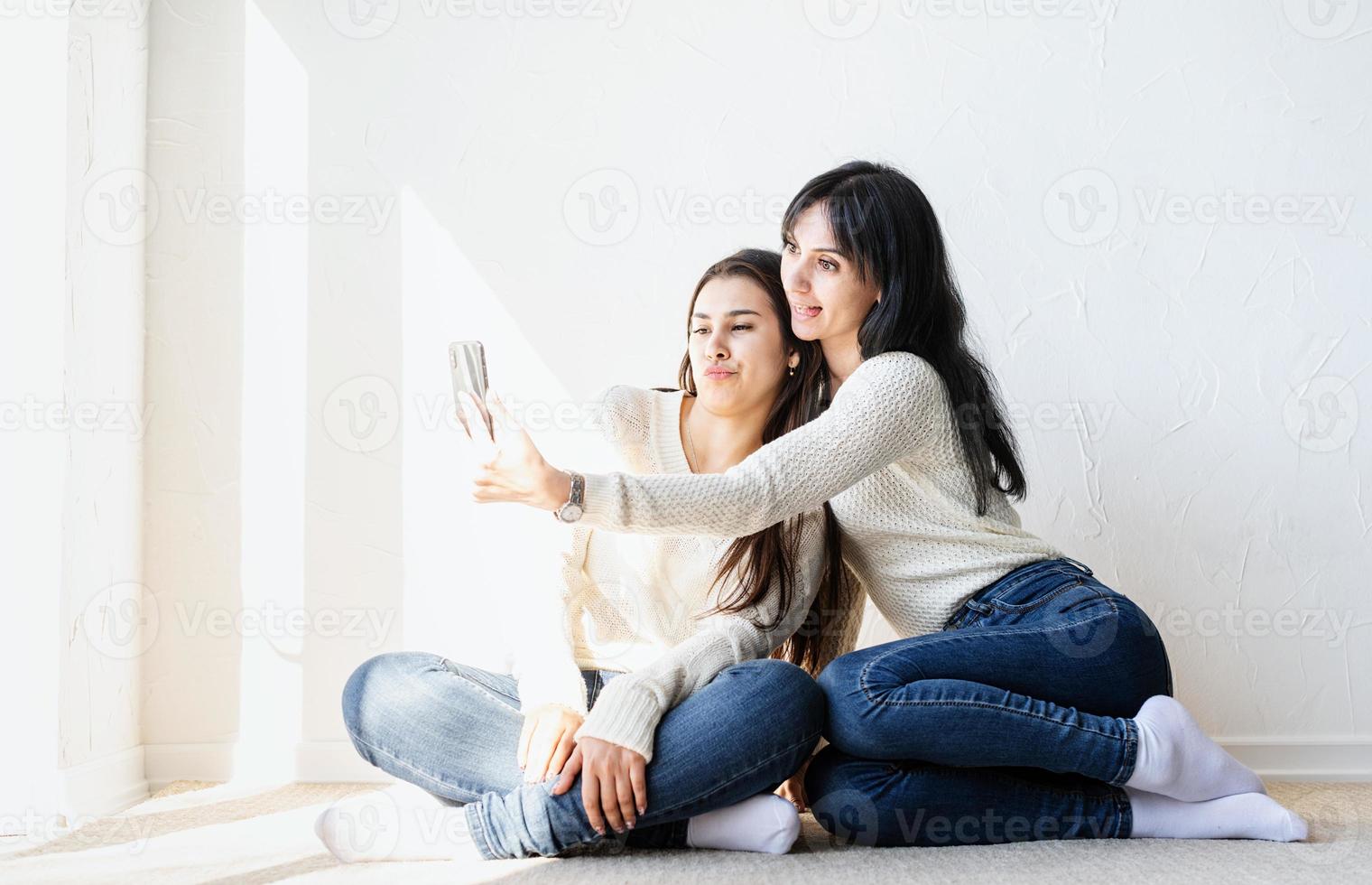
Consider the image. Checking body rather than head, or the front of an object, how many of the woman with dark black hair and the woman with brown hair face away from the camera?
0

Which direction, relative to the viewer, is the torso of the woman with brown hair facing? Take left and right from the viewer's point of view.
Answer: facing the viewer and to the left of the viewer

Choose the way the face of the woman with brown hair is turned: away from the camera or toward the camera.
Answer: toward the camera

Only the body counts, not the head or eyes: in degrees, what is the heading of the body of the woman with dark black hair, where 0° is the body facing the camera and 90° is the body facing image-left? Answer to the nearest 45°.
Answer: approximately 90°

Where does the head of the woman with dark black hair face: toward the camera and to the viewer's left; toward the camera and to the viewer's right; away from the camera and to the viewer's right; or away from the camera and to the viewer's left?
toward the camera and to the viewer's left
